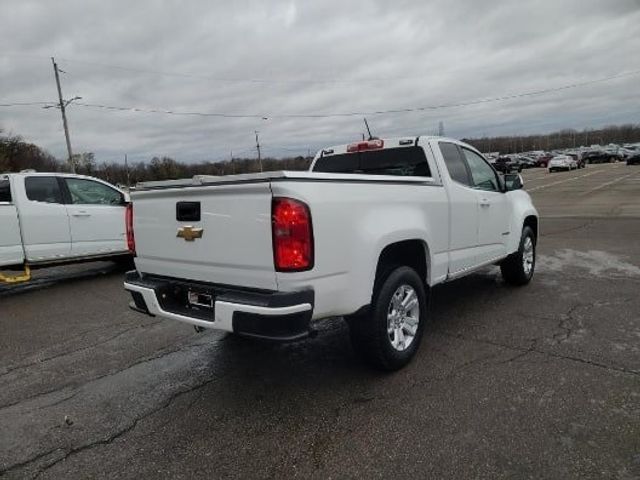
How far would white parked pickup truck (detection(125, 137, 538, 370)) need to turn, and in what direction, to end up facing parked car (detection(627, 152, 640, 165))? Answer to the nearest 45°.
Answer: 0° — it already faces it

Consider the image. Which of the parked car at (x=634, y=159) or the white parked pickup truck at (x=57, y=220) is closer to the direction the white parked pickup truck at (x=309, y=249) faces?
the parked car

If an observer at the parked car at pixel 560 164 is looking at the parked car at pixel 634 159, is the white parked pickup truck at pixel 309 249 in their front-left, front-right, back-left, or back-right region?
back-right

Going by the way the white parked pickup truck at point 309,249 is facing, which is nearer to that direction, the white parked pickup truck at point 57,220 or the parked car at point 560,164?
the parked car

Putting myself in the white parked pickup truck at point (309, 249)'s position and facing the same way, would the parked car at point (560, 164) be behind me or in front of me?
in front

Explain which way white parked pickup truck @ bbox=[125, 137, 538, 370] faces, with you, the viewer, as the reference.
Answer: facing away from the viewer and to the right of the viewer

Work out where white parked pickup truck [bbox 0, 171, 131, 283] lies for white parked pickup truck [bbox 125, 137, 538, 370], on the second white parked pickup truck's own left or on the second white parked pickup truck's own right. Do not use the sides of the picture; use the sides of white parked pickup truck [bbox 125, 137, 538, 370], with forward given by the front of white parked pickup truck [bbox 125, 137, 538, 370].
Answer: on the second white parked pickup truck's own left
